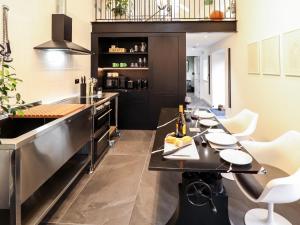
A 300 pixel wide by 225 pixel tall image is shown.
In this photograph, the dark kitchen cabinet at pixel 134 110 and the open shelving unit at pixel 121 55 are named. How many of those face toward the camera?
2
